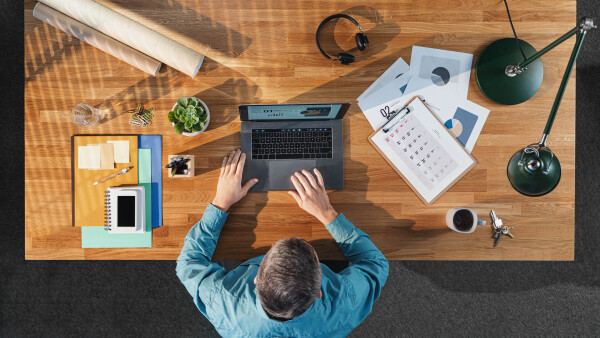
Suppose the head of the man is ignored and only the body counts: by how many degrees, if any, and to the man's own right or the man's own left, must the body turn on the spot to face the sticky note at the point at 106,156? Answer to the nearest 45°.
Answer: approximately 90° to the man's own left

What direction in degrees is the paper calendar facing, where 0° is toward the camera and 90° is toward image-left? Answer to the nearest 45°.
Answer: approximately 0°

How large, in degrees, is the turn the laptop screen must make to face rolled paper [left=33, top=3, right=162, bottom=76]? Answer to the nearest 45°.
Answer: approximately 90° to its right

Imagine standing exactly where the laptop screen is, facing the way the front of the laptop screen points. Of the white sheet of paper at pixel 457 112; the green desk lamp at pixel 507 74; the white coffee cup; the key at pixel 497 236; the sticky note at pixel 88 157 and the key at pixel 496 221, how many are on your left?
5

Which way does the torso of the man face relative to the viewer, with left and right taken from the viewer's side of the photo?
facing away from the viewer

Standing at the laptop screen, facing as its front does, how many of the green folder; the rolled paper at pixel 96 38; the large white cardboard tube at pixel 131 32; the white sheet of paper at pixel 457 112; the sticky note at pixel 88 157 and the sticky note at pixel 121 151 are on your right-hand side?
5

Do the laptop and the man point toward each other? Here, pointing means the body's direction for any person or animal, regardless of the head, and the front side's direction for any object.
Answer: yes

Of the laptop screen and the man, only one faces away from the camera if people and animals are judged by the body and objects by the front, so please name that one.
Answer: the man

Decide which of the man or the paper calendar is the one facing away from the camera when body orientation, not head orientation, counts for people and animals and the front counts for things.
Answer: the man

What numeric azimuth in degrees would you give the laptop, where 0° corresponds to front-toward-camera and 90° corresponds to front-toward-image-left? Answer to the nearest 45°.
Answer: approximately 0°

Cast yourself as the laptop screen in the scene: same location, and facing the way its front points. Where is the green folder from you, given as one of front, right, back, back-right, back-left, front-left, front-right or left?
right

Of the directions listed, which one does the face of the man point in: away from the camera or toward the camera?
away from the camera

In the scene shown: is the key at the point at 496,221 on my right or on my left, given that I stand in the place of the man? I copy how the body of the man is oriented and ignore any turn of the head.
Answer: on my right

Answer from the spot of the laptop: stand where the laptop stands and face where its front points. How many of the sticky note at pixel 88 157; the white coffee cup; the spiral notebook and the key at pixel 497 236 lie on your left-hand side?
2

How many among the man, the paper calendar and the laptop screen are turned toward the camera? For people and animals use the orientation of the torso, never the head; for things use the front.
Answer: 2
